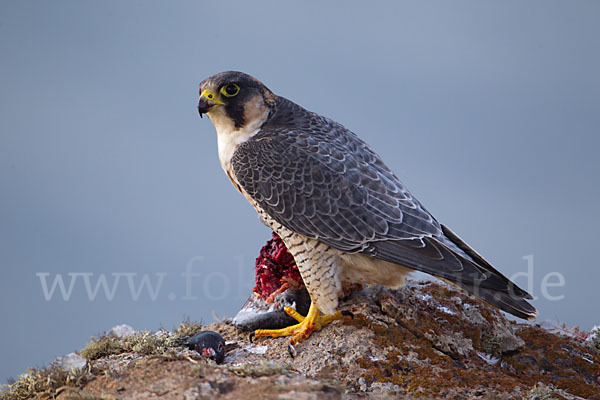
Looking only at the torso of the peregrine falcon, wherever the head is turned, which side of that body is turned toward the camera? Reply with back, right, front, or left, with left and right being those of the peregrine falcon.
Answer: left
